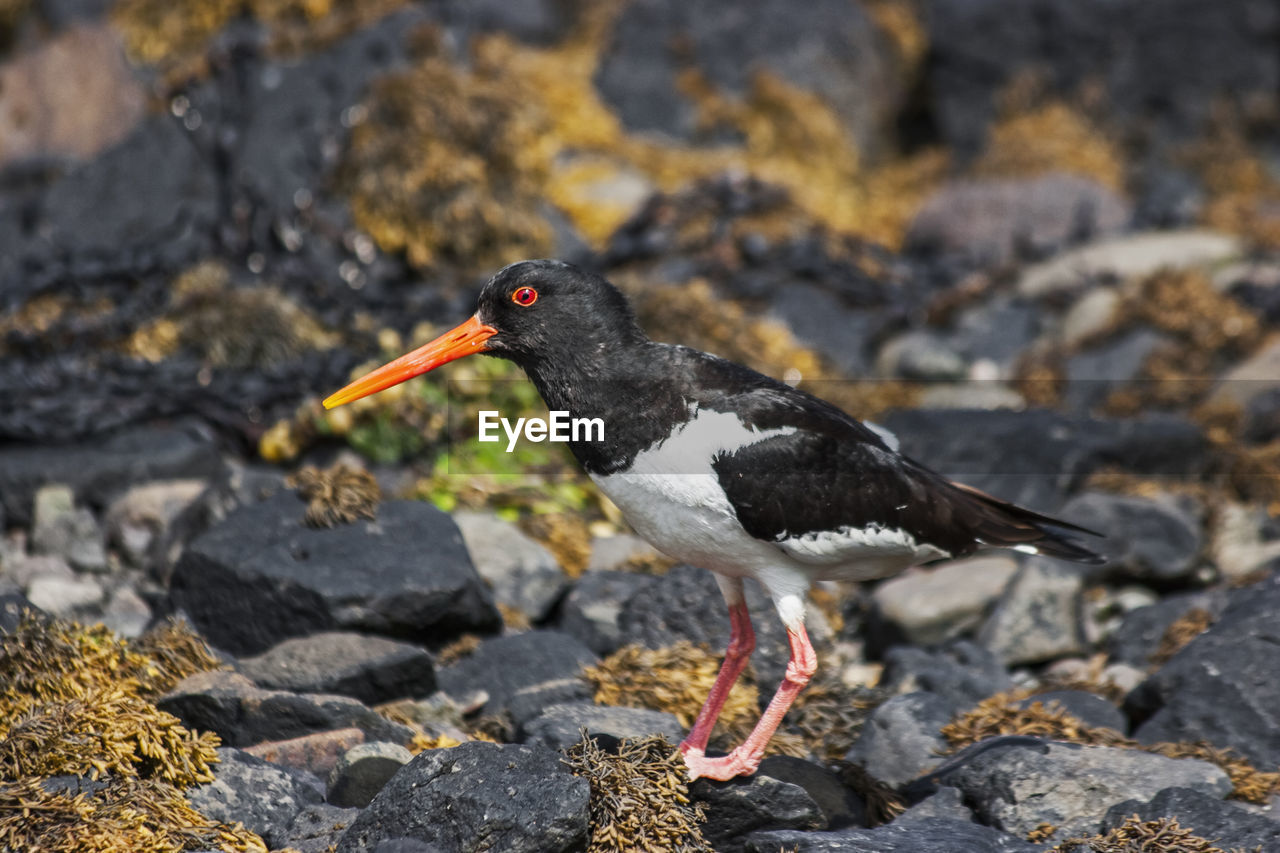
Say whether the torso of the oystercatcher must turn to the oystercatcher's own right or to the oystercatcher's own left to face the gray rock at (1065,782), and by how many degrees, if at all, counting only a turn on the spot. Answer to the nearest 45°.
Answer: approximately 180°

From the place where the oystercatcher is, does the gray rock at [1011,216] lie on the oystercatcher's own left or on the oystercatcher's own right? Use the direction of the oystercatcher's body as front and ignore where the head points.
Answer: on the oystercatcher's own right

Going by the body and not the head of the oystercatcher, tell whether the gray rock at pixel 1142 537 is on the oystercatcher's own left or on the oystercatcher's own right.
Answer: on the oystercatcher's own right

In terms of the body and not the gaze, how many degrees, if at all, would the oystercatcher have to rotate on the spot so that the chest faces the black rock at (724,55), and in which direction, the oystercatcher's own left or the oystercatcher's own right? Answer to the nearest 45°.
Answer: approximately 90° to the oystercatcher's own right

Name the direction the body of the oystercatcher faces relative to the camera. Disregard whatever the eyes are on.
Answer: to the viewer's left

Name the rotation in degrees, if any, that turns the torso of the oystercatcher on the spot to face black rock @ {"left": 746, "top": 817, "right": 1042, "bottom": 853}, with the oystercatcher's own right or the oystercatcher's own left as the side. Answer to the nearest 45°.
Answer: approximately 135° to the oystercatcher's own left

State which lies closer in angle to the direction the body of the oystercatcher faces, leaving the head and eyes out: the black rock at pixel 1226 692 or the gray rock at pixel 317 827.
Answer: the gray rock

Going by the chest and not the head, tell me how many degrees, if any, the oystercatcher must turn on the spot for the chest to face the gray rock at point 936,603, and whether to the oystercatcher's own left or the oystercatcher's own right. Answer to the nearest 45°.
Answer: approximately 135° to the oystercatcher's own right

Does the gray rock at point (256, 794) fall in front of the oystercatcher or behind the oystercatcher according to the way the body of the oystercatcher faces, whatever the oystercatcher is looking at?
in front

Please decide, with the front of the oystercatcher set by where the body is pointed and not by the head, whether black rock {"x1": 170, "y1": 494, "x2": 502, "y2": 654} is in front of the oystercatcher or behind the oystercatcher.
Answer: in front
